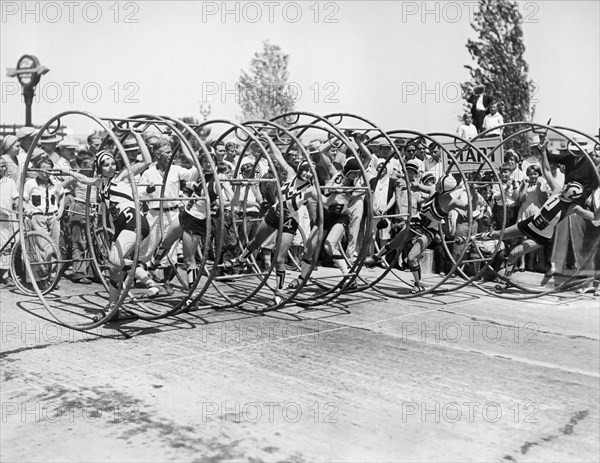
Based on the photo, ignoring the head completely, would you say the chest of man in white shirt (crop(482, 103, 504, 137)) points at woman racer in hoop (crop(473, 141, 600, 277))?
yes

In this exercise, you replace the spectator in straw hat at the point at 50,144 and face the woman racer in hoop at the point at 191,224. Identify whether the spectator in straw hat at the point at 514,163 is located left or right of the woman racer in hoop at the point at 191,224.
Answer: left

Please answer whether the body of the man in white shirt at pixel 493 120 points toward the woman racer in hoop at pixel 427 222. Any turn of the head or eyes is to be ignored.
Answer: yes

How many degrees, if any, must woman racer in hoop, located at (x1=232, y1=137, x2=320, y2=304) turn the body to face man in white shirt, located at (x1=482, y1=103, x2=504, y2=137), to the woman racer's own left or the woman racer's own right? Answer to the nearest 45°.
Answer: approximately 90° to the woman racer's own left

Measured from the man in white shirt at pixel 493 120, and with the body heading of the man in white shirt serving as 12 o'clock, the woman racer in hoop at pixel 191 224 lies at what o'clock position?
The woman racer in hoop is roughly at 1 o'clock from the man in white shirt.

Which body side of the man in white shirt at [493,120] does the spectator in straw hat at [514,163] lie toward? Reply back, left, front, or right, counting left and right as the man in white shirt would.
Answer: front

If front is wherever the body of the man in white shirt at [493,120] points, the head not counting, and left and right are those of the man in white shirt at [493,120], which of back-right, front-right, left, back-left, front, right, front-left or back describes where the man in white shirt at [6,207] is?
front-right

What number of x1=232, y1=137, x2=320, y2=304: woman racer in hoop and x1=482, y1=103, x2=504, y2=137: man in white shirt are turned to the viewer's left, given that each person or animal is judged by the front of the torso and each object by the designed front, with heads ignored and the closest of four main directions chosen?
0

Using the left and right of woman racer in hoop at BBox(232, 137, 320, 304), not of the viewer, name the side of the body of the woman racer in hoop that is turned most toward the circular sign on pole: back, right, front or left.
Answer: back

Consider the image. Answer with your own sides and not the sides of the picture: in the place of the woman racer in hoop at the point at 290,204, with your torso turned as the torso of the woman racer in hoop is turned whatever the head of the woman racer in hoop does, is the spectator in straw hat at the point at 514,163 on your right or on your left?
on your left

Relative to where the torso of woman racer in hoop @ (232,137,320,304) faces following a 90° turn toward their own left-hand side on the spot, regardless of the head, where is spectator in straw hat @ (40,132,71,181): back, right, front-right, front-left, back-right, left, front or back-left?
left

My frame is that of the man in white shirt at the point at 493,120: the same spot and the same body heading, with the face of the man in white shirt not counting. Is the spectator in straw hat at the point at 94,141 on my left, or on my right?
on my right
